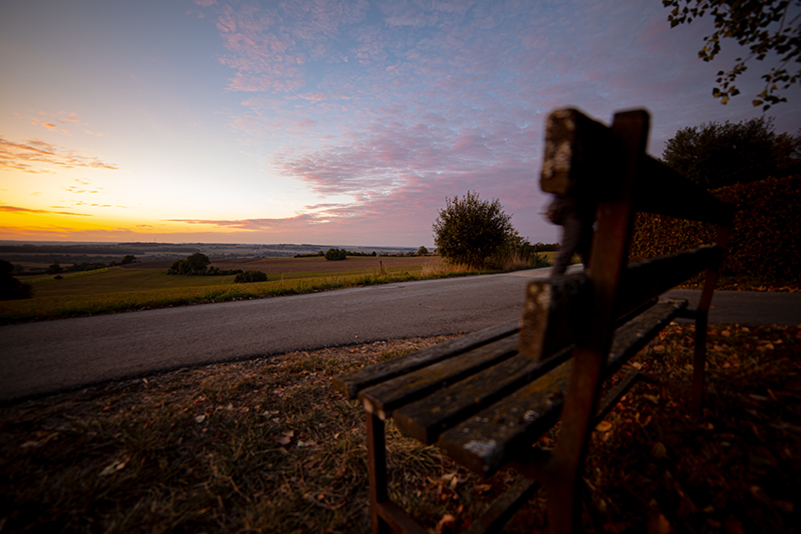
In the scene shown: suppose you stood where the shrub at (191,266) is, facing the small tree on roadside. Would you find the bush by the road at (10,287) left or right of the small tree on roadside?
right

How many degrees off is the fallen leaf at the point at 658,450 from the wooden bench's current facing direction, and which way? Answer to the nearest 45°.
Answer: approximately 90° to its right

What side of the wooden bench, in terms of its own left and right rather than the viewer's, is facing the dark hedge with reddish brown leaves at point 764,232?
right

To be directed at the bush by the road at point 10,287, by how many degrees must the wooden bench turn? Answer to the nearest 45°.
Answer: approximately 45° to its left

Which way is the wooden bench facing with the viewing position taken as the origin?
facing away from the viewer and to the left of the viewer

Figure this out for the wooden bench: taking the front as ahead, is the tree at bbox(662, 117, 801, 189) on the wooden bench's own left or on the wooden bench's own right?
on the wooden bench's own right
